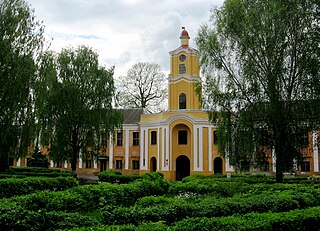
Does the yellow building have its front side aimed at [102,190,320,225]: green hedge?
yes

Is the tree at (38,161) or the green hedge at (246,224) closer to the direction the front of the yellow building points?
the green hedge

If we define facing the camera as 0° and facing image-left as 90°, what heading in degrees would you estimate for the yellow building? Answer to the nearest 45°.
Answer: approximately 0°

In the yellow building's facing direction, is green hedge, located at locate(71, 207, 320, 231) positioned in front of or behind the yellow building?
in front

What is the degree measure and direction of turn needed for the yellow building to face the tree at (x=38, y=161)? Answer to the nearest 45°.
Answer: approximately 90° to its right

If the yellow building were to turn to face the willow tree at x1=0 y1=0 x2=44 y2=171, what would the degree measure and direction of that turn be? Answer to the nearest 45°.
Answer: approximately 45° to its right

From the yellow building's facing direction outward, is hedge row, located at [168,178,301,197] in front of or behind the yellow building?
in front

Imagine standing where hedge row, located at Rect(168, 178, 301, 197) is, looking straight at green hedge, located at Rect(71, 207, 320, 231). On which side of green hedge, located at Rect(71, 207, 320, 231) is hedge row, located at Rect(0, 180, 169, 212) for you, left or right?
right

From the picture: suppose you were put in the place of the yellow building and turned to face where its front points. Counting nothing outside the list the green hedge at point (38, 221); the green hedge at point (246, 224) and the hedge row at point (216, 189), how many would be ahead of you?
3

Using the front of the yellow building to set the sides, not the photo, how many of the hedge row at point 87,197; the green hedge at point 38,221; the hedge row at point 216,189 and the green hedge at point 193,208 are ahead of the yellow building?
4

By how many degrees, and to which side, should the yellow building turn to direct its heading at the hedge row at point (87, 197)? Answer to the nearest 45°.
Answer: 0° — it already faces it
